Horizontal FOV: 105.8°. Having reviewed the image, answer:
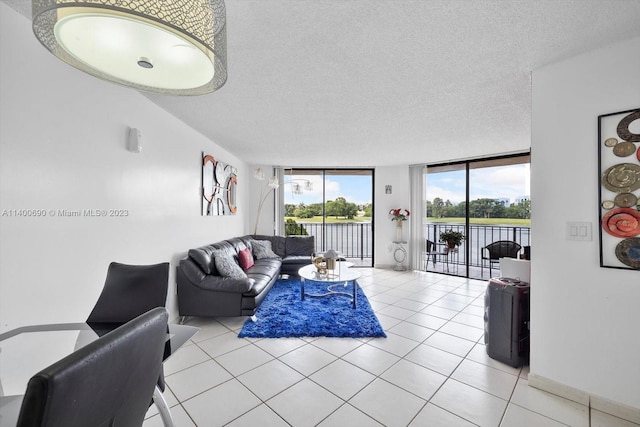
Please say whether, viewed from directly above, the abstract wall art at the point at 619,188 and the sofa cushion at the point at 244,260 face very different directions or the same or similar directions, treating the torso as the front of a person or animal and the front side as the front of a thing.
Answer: very different directions

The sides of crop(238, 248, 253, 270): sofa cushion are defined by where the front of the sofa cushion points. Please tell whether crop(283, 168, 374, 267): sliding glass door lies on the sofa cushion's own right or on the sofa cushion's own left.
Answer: on the sofa cushion's own left

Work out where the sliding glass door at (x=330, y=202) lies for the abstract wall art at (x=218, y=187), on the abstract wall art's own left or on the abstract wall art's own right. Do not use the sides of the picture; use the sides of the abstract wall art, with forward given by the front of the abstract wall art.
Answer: on the abstract wall art's own left

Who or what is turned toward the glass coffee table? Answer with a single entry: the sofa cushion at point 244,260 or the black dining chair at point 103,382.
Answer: the sofa cushion

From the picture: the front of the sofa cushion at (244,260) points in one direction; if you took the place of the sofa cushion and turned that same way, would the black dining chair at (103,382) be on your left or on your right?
on your right

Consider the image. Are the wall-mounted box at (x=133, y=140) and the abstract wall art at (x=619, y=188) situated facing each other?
yes

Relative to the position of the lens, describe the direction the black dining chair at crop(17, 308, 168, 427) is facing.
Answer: facing away from the viewer and to the left of the viewer

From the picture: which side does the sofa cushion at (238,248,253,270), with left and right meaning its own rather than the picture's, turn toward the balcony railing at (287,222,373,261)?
left

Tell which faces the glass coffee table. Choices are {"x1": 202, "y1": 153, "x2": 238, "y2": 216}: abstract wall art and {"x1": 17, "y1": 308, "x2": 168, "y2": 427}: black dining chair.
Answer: the abstract wall art

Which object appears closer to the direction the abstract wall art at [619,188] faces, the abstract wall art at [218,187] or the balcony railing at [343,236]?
the abstract wall art

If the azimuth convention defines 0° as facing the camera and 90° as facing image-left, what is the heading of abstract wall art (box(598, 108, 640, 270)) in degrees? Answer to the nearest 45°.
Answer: approximately 45°
